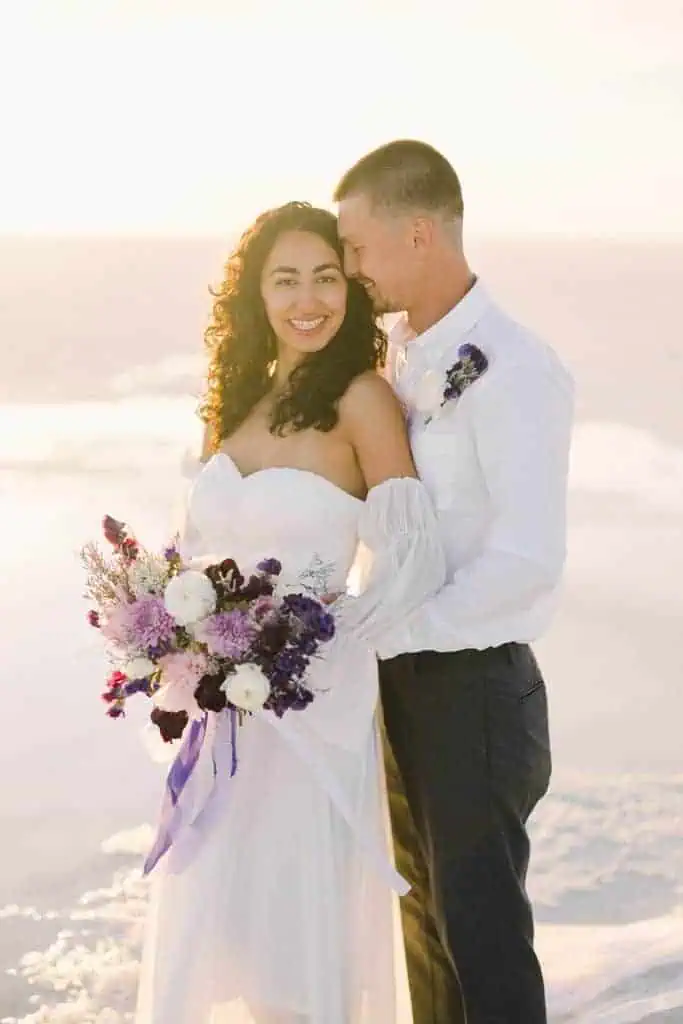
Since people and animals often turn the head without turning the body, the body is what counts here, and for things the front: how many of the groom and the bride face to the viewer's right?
0

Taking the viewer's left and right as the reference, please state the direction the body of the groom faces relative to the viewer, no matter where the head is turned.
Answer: facing to the left of the viewer

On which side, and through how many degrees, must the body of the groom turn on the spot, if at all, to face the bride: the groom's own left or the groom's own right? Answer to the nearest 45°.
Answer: approximately 45° to the groom's own right

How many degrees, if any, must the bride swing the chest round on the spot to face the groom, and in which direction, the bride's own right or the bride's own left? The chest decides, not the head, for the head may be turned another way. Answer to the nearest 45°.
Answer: approximately 90° to the bride's own left

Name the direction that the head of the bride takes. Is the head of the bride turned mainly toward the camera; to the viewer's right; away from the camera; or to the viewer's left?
toward the camera

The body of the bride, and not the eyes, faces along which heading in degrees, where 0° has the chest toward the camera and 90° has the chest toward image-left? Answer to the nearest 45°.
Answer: approximately 45°
